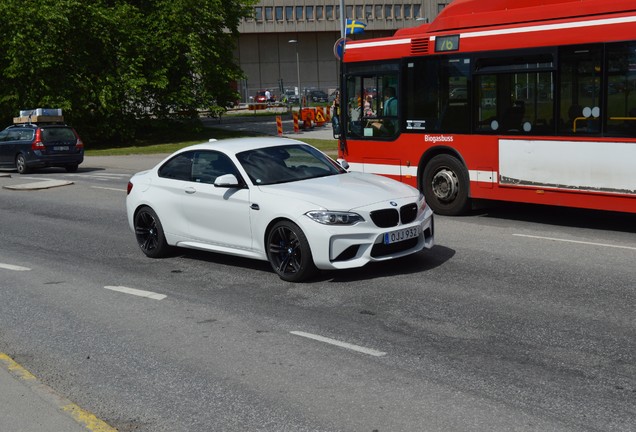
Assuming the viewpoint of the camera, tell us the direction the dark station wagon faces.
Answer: facing away from the viewer and to the left of the viewer

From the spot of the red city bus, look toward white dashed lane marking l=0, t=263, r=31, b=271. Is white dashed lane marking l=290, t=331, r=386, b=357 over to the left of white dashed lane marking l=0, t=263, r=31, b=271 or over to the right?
left

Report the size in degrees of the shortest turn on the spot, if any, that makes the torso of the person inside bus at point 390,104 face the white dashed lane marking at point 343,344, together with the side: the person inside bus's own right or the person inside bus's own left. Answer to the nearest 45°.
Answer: approximately 90° to the person inside bus's own left

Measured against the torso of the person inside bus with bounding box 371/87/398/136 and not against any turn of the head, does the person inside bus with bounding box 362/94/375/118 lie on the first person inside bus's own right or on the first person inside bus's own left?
on the first person inside bus's own right

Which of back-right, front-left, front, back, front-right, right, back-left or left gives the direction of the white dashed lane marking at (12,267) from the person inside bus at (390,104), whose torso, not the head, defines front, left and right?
front-left

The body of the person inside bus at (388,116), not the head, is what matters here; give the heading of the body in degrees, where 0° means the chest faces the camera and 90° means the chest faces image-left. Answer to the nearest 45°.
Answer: approximately 90°

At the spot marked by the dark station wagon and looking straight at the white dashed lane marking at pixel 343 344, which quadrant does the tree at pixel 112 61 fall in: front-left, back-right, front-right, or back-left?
back-left

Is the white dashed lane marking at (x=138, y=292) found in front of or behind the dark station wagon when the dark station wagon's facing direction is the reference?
behind

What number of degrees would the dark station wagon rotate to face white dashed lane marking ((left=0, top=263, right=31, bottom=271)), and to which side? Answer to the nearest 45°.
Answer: approximately 135° to its left
